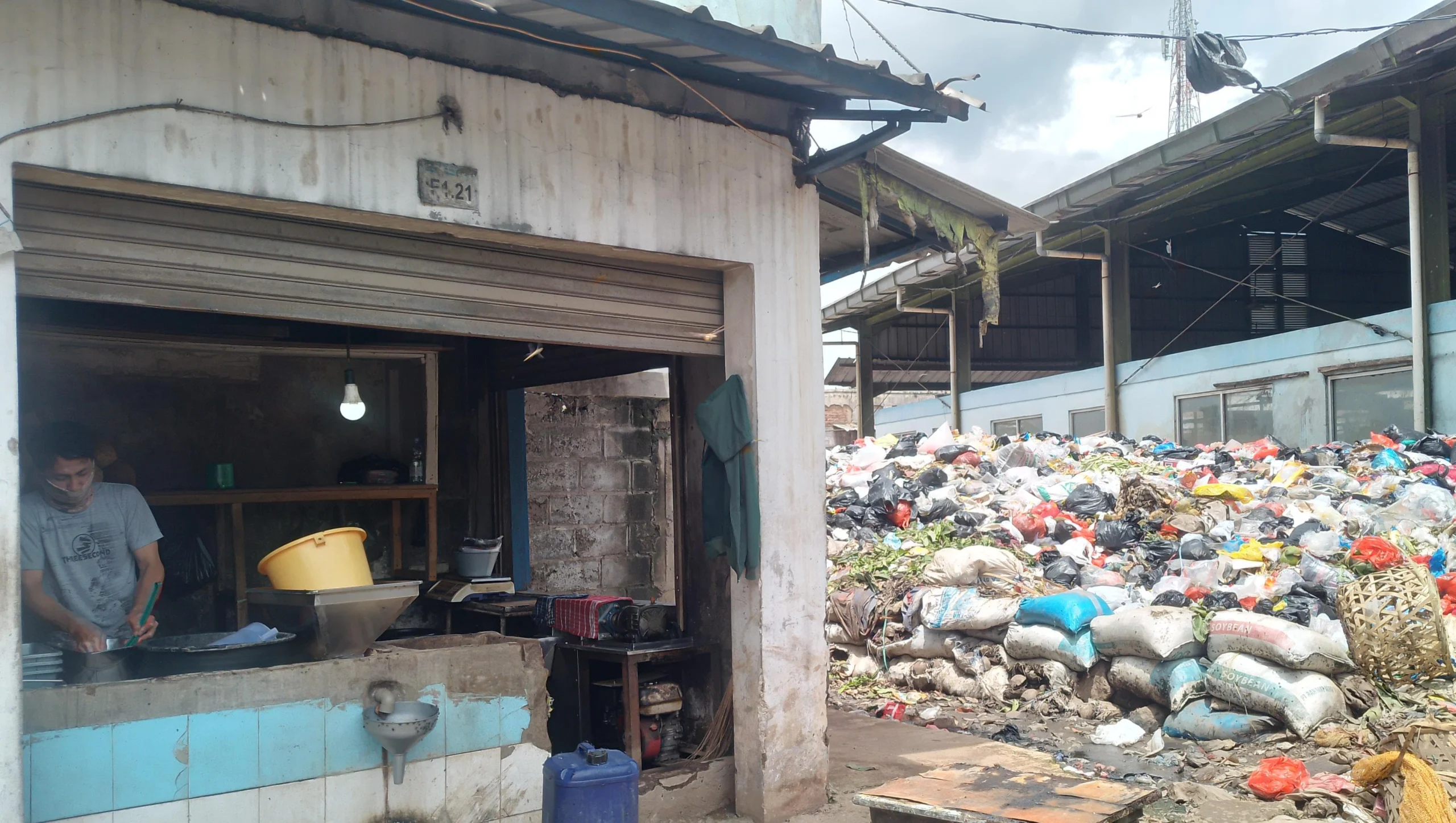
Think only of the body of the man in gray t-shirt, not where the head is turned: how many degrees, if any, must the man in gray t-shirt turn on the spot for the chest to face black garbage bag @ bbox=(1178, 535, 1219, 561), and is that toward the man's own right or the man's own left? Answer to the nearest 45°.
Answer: approximately 90° to the man's own left

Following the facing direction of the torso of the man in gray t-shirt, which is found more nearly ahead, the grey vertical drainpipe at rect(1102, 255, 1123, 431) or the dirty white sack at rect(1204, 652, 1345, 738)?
the dirty white sack

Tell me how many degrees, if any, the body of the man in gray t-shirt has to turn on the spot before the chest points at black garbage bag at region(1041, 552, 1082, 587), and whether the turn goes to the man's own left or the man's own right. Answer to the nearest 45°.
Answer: approximately 90° to the man's own left

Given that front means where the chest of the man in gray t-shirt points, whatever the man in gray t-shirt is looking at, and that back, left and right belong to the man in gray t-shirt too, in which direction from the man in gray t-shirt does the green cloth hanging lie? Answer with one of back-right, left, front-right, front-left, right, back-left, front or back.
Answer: left

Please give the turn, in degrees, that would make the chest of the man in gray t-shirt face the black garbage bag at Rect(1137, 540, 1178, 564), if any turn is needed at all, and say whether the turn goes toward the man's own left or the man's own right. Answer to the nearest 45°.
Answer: approximately 90° to the man's own left

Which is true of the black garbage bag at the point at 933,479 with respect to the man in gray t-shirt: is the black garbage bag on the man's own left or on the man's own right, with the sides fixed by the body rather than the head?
on the man's own left

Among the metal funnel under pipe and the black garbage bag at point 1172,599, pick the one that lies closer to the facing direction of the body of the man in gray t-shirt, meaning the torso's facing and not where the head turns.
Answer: the metal funnel under pipe

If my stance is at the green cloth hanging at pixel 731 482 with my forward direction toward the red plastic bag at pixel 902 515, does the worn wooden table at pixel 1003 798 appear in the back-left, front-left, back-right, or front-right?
back-right

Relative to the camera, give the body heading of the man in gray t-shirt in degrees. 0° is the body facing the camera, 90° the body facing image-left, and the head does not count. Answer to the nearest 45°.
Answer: approximately 0°

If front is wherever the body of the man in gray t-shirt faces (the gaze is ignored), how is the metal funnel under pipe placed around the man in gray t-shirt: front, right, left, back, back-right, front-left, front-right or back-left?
front-left
